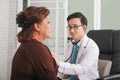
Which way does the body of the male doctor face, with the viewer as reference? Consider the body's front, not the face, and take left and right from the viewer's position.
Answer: facing the viewer and to the left of the viewer

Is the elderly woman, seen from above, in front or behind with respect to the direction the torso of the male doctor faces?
in front

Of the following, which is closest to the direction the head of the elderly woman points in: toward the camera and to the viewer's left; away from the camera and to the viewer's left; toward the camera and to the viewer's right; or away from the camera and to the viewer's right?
away from the camera and to the viewer's right

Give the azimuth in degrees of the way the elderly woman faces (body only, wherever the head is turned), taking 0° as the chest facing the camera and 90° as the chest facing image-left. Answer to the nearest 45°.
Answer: approximately 225°

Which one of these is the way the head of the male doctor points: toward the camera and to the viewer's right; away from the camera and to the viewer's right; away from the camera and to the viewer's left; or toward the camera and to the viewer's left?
toward the camera and to the viewer's left

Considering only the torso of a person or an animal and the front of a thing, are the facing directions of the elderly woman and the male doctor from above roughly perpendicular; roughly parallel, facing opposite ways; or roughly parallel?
roughly parallel, facing opposite ways

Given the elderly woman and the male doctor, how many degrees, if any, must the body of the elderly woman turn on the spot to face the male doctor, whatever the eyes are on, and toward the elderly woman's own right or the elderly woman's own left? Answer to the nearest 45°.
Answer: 0° — they already face them
